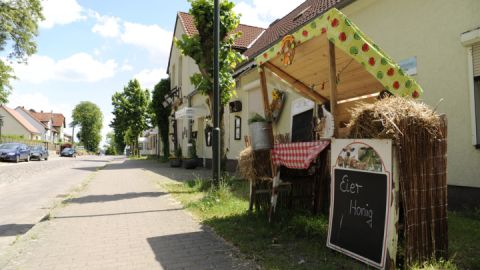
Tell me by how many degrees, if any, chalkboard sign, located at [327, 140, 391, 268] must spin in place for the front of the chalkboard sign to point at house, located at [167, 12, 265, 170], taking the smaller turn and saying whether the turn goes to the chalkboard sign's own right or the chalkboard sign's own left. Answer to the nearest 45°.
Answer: approximately 90° to the chalkboard sign's own right

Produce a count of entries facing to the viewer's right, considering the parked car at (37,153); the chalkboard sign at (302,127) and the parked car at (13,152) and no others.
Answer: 0

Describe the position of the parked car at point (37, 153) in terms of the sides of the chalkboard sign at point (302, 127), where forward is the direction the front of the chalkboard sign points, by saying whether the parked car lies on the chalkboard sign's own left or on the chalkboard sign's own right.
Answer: on the chalkboard sign's own right

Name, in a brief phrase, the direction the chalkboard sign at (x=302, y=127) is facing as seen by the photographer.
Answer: facing the viewer and to the left of the viewer

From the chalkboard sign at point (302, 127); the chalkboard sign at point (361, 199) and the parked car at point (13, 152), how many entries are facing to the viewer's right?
0

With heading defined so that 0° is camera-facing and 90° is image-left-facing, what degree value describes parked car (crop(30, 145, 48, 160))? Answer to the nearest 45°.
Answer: approximately 45°

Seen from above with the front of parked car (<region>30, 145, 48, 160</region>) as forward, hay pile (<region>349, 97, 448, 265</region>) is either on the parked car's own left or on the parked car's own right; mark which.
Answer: on the parked car's own left

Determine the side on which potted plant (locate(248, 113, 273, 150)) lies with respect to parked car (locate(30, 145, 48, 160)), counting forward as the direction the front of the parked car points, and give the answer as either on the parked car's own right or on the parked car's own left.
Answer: on the parked car's own left

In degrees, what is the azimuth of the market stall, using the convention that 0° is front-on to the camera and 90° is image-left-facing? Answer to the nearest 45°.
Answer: approximately 45°

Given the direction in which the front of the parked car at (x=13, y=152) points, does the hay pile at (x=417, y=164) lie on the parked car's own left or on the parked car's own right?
on the parked car's own left

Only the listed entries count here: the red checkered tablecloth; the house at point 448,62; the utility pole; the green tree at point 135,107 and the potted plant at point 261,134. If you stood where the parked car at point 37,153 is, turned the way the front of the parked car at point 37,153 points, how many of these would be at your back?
1

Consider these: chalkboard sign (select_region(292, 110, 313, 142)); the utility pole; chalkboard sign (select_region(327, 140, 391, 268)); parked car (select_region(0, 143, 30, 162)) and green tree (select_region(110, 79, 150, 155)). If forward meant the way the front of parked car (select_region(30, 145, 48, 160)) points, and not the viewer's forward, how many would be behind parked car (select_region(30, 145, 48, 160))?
1

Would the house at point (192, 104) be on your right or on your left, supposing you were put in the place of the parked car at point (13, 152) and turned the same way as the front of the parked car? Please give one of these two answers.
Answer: on your left

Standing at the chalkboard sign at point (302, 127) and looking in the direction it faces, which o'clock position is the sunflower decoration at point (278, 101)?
The sunflower decoration is roughly at 4 o'clock from the chalkboard sign.

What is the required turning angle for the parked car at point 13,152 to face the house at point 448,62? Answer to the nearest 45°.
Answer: approximately 45° to its left

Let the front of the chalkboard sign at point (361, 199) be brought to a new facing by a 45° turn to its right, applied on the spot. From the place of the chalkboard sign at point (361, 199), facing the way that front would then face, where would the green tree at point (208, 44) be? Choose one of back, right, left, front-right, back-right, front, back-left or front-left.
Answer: front-right

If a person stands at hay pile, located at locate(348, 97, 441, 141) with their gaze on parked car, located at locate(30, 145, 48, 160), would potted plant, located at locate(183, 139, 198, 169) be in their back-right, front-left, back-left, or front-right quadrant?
front-right

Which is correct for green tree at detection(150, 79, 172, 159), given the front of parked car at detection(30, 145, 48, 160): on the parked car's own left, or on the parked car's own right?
on the parked car's own left
